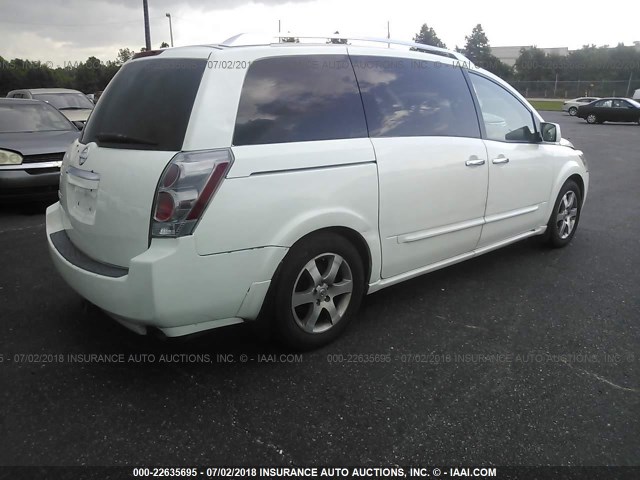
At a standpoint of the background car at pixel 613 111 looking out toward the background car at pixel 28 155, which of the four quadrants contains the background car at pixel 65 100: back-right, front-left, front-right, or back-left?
front-right

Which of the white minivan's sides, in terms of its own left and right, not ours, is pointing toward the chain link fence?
front

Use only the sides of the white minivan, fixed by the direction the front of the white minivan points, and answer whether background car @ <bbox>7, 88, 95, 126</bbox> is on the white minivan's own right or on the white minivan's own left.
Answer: on the white minivan's own left

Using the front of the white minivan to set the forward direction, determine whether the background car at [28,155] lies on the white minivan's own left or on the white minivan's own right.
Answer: on the white minivan's own left

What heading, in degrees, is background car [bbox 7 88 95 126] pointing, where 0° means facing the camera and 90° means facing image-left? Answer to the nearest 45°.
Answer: approximately 315°

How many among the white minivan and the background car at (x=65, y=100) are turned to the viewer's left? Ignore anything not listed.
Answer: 0

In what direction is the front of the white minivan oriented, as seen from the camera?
facing away from the viewer and to the right of the viewer
